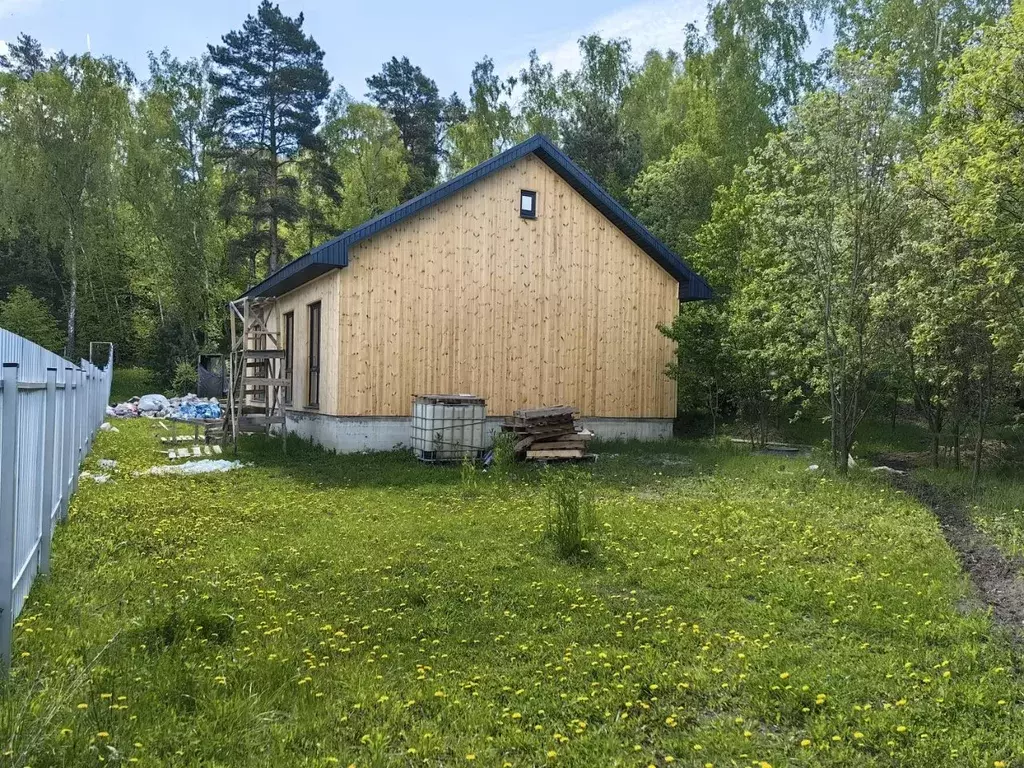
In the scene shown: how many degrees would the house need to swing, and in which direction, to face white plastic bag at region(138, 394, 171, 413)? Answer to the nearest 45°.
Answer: approximately 45° to its right

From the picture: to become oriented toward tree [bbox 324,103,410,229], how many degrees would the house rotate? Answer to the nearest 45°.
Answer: approximately 90° to its right

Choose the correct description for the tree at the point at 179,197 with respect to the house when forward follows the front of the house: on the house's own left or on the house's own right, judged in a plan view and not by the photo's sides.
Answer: on the house's own right

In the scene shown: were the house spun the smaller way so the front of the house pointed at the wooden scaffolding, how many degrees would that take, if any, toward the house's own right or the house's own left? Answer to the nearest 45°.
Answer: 0° — it already faces it

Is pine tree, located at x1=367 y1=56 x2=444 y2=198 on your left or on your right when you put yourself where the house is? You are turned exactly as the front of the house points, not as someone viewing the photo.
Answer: on your right

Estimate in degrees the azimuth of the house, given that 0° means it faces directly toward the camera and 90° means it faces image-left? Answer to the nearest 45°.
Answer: approximately 90°

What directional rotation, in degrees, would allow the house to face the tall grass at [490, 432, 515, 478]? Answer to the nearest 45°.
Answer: approximately 90° to its left

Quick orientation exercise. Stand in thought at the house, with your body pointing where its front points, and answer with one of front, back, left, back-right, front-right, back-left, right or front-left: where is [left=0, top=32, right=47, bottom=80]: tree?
front-right

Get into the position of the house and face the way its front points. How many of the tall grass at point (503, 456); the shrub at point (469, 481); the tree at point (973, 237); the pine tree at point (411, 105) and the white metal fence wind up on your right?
1

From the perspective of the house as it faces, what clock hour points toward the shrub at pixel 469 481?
The shrub is roughly at 9 o'clock from the house.

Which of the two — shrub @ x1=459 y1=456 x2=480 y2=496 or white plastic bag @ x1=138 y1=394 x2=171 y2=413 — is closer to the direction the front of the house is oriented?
the white plastic bag

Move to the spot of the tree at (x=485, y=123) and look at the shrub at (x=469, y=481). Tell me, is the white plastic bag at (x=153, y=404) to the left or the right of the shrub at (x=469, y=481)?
right

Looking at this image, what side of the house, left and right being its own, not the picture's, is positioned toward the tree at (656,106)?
right

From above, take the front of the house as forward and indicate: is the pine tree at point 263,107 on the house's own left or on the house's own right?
on the house's own right

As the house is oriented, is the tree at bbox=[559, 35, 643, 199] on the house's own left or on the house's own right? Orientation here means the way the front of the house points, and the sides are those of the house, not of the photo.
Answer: on the house's own right
